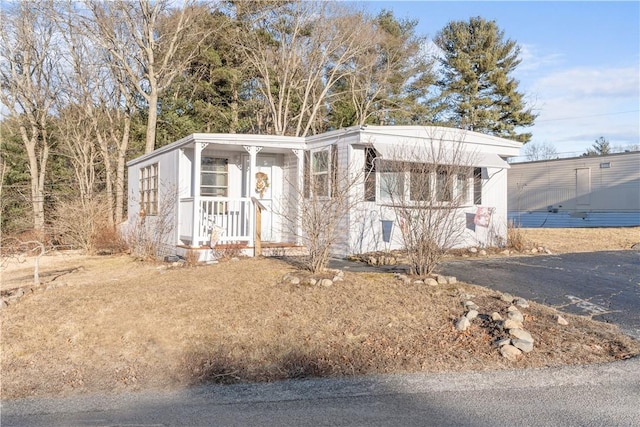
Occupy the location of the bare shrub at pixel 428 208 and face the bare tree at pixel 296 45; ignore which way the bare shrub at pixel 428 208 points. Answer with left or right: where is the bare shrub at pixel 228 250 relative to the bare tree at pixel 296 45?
left

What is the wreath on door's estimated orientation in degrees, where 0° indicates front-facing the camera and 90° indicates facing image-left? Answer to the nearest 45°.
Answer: approximately 0°

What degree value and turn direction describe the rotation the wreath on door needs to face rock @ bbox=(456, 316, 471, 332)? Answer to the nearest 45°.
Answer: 0° — it already faces it

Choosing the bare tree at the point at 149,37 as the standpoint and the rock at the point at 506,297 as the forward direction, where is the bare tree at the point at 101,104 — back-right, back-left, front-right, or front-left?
back-right

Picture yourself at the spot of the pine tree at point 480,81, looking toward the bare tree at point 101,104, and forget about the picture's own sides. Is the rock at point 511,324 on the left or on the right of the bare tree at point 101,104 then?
left

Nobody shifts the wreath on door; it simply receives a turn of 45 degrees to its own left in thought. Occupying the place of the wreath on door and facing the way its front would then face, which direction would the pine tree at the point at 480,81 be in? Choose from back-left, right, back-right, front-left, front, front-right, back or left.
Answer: left

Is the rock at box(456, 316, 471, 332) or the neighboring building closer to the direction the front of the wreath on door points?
the rock

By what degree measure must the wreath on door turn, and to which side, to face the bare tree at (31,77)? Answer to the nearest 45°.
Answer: approximately 135° to its right

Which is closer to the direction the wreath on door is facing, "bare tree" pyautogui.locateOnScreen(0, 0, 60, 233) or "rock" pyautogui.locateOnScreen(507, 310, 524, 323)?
the rock

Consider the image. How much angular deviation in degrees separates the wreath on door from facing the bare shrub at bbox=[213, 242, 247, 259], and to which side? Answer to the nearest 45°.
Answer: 0° — it already faces it

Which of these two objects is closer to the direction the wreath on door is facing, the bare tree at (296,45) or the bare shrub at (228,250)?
the bare shrub

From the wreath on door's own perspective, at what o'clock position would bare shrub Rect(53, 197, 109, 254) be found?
The bare shrub is roughly at 4 o'clock from the wreath on door.
